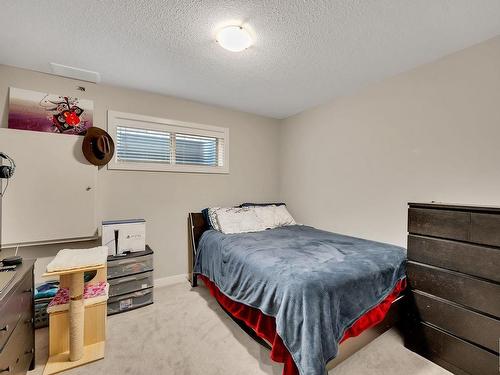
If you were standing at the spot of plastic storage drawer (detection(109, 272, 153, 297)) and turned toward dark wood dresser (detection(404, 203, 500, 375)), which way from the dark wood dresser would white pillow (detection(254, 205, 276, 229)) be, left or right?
left

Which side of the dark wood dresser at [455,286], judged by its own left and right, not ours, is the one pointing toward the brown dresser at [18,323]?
front

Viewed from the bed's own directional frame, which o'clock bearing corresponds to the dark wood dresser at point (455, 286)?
The dark wood dresser is roughly at 10 o'clock from the bed.

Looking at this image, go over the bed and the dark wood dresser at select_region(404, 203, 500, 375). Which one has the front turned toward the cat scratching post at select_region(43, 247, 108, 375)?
the dark wood dresser

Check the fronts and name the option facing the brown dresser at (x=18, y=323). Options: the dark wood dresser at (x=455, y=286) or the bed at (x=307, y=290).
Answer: the dark wood dresser

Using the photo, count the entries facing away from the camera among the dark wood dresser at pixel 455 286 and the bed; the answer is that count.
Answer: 0

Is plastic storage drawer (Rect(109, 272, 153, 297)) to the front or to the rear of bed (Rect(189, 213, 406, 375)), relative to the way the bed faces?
to the rear

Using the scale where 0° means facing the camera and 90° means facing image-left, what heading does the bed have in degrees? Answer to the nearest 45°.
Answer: approximately 315°

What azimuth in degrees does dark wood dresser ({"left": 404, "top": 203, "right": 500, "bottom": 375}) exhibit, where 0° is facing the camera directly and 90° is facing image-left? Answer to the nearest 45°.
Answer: approximately 45°

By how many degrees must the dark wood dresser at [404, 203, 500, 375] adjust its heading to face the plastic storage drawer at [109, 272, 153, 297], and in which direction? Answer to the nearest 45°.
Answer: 0° — it already faces it

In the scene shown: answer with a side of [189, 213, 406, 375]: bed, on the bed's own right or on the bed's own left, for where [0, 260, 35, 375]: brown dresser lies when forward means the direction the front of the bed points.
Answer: on the bed's own right

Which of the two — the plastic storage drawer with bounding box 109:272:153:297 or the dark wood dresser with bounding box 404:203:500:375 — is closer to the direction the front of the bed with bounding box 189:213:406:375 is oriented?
the dark wood dresser
